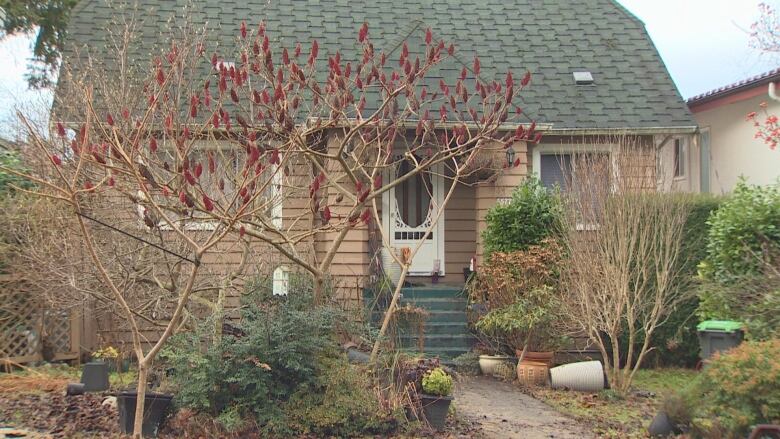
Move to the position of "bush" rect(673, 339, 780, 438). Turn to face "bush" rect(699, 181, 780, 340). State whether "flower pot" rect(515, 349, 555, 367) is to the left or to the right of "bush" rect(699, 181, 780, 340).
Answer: left

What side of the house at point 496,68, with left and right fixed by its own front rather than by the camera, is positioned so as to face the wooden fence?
right

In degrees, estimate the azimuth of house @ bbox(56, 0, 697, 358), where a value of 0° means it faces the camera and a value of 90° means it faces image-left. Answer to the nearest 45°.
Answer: approximately 0°

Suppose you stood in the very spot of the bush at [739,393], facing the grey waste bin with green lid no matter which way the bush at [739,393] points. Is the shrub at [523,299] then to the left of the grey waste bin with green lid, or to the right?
left

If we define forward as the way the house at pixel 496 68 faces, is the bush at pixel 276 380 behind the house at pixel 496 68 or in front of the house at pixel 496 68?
in front

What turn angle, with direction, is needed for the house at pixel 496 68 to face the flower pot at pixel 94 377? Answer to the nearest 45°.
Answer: approximately 45° to its right

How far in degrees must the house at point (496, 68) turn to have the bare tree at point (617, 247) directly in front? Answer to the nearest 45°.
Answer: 0° — it already faces it

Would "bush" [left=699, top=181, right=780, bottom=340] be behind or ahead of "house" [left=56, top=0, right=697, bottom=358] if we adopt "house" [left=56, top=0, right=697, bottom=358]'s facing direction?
ahead
